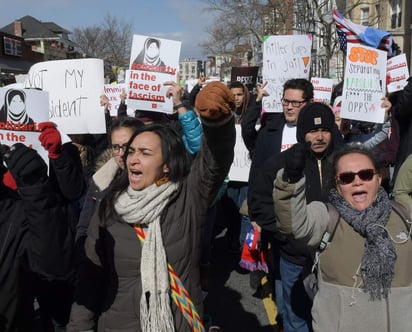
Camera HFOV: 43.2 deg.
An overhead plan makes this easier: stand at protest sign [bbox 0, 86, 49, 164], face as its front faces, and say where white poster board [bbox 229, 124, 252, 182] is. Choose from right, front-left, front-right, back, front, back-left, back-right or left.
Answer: back-left

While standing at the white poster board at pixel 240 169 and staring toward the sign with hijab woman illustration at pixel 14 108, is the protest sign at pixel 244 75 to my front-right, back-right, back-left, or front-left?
back-right

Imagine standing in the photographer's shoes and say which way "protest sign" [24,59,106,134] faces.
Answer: facing the viewer

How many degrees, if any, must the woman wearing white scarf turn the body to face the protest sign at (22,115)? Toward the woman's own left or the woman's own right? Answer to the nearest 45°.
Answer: approximately 90° to the woman's own right

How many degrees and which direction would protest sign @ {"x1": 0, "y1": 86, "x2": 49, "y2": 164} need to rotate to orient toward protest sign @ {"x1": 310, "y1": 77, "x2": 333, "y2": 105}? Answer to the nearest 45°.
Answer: approximately 135° to its left

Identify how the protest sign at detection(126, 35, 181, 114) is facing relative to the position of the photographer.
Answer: facing the viewer
